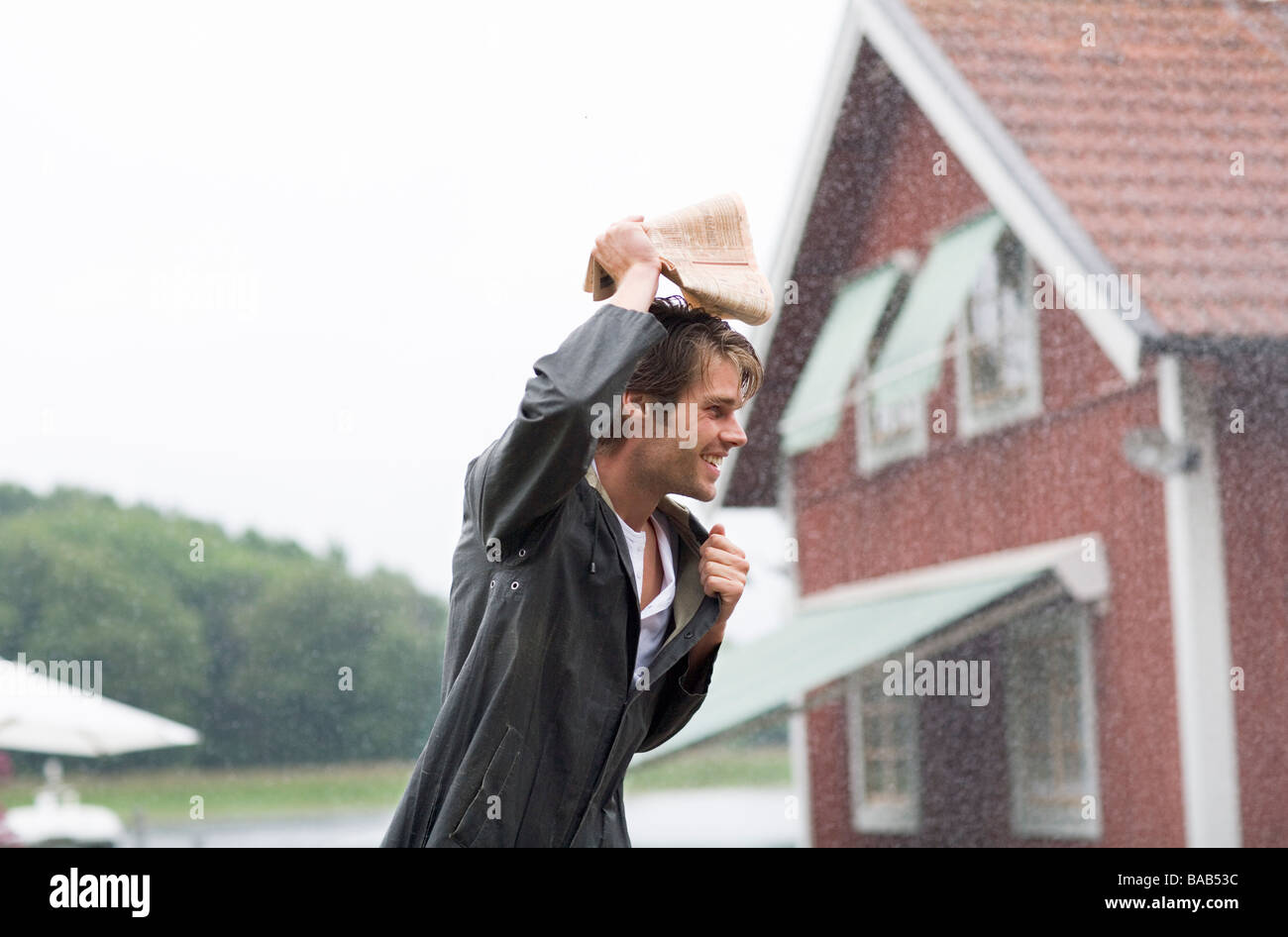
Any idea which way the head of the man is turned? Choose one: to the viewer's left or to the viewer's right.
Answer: to the viewer's right

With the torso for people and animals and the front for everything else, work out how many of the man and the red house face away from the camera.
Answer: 0

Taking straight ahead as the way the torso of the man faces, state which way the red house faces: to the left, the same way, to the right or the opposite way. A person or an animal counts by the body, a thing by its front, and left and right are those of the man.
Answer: to the right

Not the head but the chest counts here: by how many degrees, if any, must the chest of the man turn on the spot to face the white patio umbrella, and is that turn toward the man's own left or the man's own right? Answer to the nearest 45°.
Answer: approximately 135° to the man's own left

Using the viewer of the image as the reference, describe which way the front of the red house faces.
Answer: facing the viewer and to the left of the viewer

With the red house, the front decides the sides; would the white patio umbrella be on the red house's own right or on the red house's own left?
on the red house's own right

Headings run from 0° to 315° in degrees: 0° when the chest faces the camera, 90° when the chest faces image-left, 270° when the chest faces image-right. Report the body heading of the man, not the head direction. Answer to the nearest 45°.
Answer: approximately 315°
